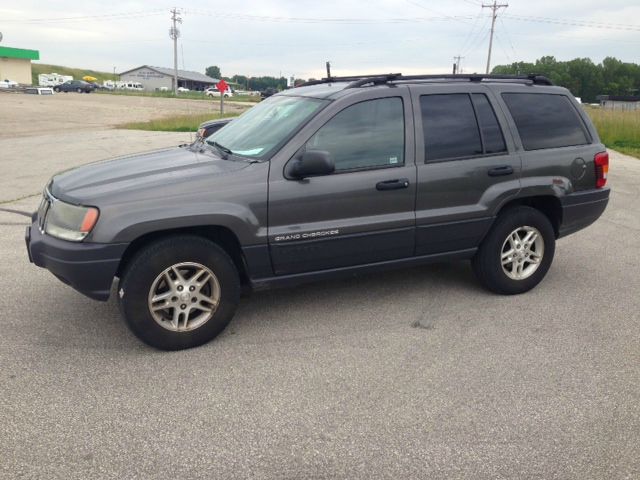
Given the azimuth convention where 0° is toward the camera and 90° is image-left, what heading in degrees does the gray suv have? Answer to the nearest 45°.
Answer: approximately 45°
